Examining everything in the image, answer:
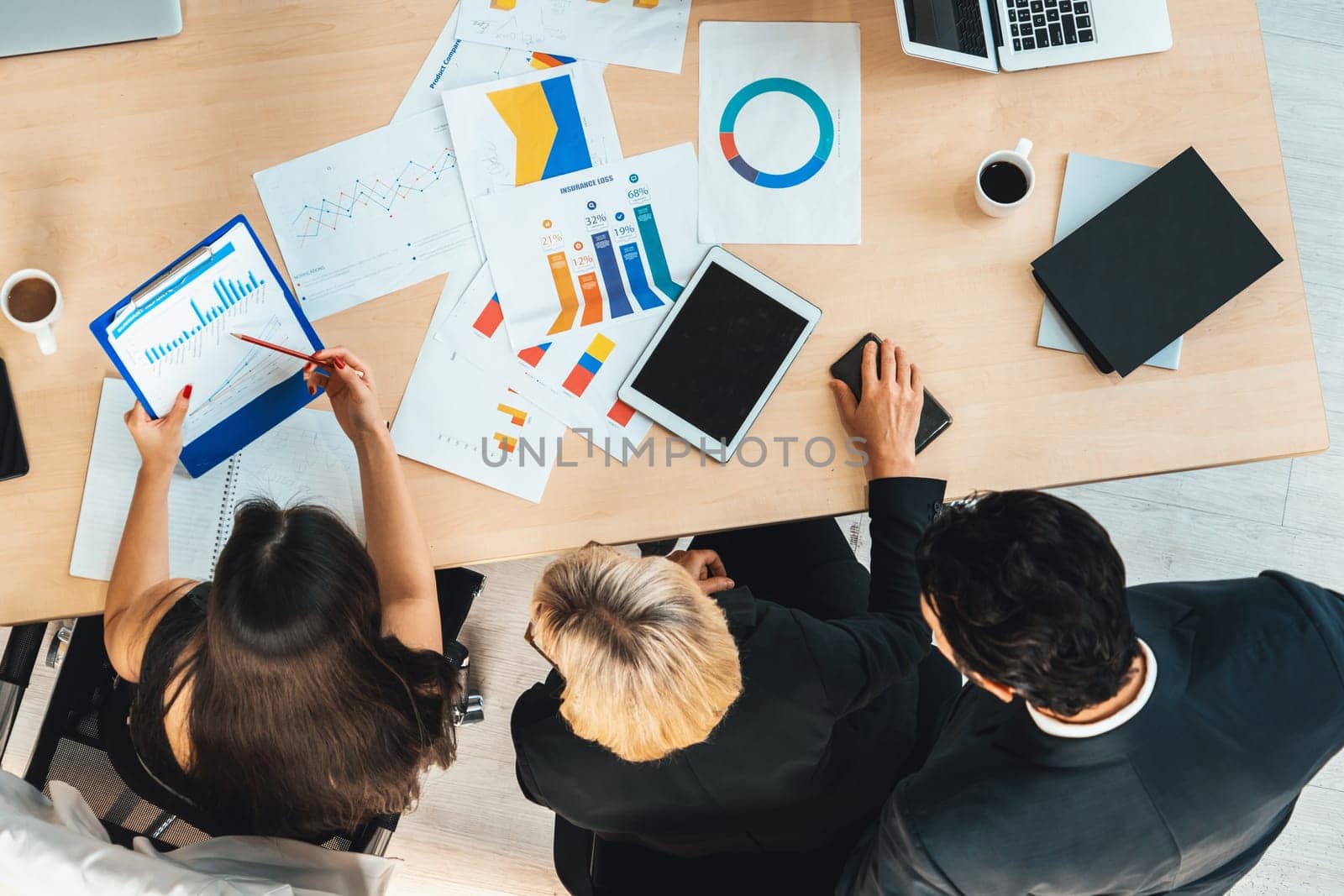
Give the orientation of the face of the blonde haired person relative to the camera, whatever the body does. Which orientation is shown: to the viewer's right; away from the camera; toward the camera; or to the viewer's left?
away from the camera

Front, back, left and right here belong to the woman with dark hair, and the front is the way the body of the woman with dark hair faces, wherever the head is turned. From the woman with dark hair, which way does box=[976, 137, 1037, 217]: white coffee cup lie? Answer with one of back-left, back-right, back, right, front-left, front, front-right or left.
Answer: right

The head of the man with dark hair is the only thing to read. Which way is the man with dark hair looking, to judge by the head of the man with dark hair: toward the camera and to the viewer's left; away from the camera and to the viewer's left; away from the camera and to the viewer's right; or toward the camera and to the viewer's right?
away from the camera and to the viewer's left

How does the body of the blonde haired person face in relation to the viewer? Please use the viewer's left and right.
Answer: facing away from the viewer

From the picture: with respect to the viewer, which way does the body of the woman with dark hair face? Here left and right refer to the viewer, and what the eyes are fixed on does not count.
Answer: facing away from the viewer

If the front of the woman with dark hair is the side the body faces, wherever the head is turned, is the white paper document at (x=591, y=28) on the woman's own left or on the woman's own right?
on the woman's own right

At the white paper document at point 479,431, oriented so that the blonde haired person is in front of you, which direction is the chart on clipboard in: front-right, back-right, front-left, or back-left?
back-right

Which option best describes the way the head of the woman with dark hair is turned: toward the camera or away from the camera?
away from the camera
